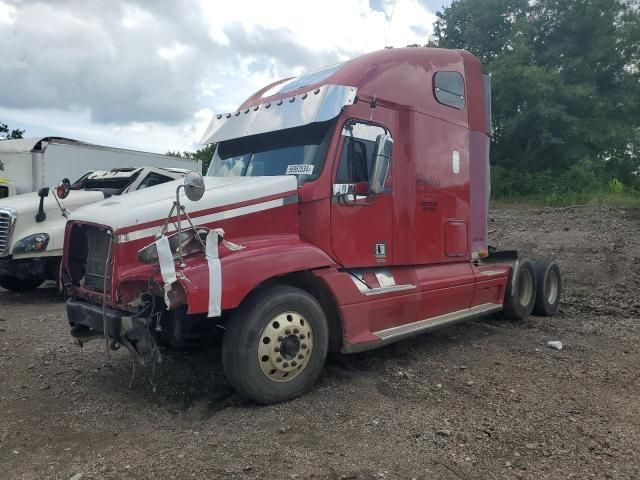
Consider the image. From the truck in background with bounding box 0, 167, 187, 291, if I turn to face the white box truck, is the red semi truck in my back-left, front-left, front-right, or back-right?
back-right

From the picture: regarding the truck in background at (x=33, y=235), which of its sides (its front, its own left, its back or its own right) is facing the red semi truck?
left

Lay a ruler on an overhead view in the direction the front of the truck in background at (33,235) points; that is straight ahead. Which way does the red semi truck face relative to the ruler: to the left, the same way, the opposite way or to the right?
the same way

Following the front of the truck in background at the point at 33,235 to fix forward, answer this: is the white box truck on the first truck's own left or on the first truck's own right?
on the first truck's own right

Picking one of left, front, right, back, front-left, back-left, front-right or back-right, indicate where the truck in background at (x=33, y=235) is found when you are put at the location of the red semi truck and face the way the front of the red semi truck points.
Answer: right

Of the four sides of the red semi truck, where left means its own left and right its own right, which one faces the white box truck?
right

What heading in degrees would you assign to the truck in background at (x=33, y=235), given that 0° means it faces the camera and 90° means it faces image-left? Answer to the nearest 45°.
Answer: approximately 45°
